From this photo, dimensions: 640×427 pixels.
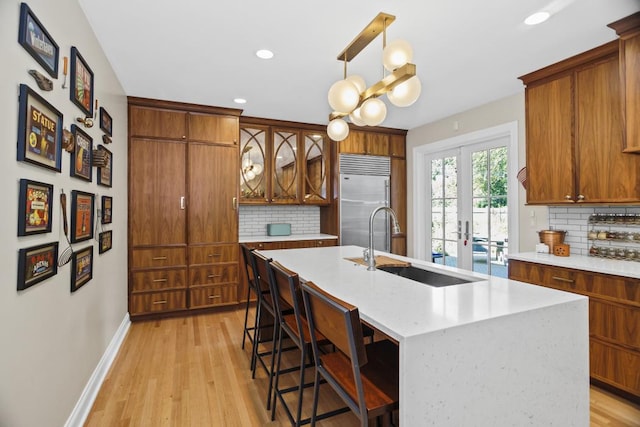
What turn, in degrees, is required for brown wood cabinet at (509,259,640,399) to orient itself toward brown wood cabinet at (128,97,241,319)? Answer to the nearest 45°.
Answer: approximately 45° to its right

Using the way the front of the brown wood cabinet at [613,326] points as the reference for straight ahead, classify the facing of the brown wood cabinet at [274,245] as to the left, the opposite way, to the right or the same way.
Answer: to the left

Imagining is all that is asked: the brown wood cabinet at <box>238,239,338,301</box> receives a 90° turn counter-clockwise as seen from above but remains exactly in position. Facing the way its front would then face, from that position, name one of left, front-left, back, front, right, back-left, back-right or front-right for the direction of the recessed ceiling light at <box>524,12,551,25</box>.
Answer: front-right

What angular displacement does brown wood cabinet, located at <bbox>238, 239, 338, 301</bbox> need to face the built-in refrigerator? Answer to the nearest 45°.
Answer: approximately 90° to its left

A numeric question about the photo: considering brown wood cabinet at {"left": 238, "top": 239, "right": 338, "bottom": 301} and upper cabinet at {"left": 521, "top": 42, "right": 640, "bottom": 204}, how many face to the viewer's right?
0

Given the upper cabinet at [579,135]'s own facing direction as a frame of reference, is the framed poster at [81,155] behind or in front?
in front

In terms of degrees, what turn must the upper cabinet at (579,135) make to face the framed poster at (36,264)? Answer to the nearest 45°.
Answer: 0° — it already faces it

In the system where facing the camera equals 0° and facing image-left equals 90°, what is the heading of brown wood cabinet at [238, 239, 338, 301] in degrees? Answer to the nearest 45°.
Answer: approximately 0°

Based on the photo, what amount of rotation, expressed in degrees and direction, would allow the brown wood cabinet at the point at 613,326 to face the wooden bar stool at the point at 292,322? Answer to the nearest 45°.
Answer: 0° — it already faces it

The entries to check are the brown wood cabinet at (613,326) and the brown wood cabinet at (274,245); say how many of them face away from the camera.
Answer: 0

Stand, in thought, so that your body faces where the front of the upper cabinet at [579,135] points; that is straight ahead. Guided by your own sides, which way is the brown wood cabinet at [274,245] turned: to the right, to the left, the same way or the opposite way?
to the left

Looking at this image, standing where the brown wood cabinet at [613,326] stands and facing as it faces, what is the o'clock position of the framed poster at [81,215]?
The framed poster is roughly at 12 o'clock from the brown wood cabinet.

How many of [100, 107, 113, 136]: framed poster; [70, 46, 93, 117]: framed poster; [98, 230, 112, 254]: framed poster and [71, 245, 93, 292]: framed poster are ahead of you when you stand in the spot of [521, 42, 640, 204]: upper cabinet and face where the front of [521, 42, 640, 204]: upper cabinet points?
4

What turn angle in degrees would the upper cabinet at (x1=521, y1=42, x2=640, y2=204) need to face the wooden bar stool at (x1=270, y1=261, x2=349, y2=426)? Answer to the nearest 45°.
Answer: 0° — it already faces it

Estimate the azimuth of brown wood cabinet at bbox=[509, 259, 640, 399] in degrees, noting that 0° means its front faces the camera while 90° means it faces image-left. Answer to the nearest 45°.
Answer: approximately 45°

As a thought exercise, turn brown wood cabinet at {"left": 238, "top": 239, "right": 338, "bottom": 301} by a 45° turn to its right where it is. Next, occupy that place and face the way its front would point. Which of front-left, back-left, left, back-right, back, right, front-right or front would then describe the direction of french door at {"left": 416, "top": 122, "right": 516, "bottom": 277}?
back-left
